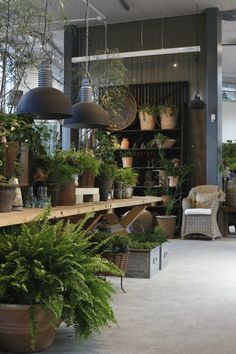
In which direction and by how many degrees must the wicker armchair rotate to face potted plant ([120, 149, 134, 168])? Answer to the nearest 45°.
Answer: approximately 90° to its right

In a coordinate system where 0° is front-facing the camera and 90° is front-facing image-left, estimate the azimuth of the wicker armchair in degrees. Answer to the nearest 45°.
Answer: approximately 45°

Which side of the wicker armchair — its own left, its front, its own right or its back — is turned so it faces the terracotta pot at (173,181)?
right

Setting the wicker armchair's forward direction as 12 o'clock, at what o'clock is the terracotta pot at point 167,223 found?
The terracotta pot is roughly at 2 o'clock from the wicker armchair.

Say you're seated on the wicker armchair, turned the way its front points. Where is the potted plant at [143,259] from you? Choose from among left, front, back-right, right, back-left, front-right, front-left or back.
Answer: front-left

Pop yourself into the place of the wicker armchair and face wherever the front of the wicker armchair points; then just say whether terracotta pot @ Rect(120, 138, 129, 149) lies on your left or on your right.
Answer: on your right
